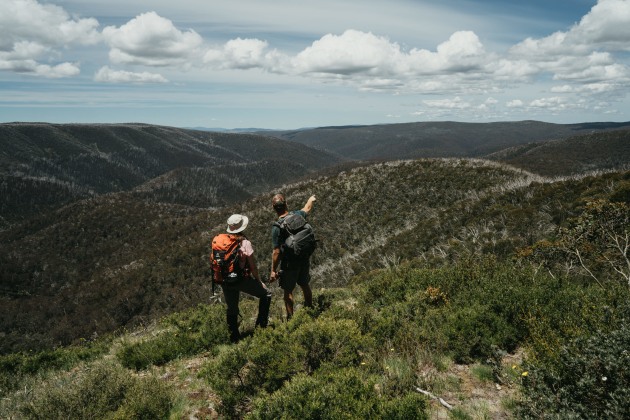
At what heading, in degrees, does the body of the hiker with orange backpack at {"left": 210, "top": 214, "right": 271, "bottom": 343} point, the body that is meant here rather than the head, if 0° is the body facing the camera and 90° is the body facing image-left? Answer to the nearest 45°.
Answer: approximately 225°

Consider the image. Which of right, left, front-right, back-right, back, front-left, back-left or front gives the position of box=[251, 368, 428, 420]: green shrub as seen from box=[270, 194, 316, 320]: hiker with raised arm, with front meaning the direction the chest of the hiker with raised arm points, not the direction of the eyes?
back-left

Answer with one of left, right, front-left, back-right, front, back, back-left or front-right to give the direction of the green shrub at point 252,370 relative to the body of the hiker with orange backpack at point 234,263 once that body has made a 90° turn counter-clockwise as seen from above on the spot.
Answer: back-left

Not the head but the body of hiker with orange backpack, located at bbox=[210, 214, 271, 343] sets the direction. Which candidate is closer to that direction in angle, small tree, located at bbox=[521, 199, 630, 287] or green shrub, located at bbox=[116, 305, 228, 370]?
the small tree

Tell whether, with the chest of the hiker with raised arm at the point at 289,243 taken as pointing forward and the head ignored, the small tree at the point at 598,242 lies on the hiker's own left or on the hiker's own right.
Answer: on the hiker's own right

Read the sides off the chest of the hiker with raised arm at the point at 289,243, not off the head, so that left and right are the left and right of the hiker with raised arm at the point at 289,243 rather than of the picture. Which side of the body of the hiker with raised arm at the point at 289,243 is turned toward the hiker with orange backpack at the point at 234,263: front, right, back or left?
left

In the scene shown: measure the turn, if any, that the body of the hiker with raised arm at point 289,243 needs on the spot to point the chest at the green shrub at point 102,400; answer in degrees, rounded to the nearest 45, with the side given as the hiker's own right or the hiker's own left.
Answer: approximately 90° to the hiker's own left

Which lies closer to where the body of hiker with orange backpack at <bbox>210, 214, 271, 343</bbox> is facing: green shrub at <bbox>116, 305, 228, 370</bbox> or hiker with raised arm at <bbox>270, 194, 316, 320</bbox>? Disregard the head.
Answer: the hiker with raised arm

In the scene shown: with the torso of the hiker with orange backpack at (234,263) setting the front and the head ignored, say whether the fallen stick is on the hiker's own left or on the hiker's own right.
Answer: on the hiker's own right

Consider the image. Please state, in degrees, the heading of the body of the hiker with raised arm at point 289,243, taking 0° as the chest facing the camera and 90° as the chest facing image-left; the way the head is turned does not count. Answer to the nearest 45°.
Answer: approximately 135°
